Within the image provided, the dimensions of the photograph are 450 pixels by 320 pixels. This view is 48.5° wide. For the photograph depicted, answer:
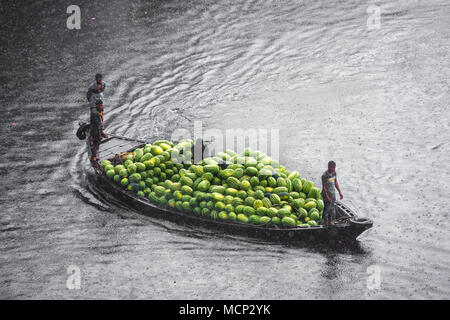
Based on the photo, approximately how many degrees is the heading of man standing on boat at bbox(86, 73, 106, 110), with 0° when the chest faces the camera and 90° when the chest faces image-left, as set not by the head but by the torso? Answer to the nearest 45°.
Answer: approximately 315°

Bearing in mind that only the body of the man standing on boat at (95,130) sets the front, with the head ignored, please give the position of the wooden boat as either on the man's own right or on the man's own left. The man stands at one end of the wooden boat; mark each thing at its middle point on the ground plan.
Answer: on the man's own right

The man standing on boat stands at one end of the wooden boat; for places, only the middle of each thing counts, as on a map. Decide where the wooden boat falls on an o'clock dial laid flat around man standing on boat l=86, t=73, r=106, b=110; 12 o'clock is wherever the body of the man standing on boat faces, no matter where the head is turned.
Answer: The wooden boat is roughly at 12 o'clock from the man standing on boat.

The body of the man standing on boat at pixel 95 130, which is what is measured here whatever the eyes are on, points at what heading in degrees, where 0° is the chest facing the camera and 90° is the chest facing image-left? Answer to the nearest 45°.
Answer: approximately 270°
